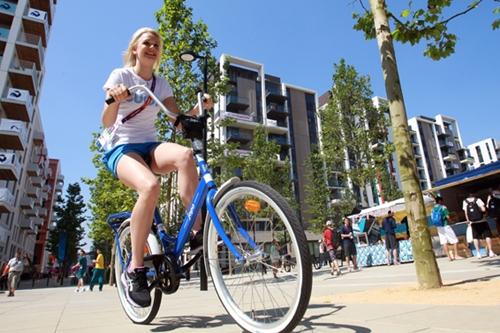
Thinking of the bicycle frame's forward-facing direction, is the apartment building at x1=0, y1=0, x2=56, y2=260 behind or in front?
behind

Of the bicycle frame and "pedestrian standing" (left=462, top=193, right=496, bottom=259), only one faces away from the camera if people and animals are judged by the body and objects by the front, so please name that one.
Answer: the pedestrian standing

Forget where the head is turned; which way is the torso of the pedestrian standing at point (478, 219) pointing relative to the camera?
away from the camera

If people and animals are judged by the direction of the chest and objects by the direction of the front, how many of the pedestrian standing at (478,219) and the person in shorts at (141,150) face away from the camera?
1

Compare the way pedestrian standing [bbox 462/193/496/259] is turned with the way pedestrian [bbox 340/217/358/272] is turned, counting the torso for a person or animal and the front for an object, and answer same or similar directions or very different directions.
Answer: very different directions

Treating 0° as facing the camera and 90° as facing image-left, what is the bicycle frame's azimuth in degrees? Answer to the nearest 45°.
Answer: approximately 315°

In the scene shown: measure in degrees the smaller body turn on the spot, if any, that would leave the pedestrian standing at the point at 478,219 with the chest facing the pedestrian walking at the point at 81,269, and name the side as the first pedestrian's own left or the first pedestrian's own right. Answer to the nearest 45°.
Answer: approximately 90° to the first pedestrian's own left

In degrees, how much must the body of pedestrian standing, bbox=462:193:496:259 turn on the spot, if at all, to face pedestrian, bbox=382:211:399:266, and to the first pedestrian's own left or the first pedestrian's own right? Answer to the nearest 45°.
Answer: approximately 45° to the first pedestrian's own left

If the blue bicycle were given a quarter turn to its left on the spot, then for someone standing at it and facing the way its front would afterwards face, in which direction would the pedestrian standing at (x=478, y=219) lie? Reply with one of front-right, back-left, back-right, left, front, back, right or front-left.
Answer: front

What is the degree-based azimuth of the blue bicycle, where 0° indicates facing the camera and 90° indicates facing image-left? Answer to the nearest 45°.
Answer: approximately 315°

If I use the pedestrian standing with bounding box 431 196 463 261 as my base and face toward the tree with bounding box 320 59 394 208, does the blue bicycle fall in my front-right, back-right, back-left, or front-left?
back-left
